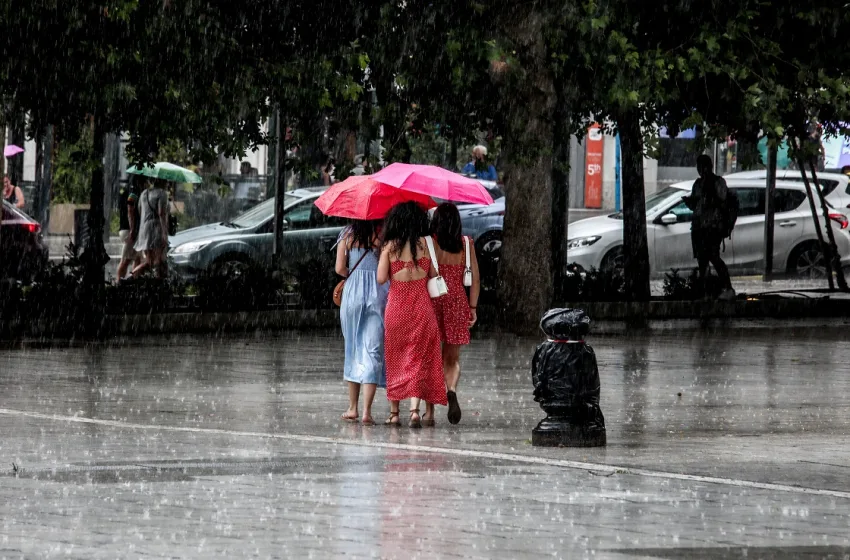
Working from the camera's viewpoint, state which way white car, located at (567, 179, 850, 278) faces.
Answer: facing to the left of the viewer

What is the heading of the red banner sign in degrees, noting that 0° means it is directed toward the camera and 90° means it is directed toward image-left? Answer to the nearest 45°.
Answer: approximately 0°

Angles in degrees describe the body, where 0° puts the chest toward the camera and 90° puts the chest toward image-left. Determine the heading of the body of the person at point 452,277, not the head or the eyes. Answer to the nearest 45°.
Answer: approximately 180°

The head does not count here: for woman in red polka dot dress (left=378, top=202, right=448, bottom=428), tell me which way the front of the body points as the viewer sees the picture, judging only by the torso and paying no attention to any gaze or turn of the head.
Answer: away from the camera

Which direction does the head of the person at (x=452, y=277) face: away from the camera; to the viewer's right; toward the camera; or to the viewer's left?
away from the camera

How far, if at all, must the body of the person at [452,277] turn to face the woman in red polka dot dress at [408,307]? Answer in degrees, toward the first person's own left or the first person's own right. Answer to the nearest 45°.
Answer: approximately 135° to the first person's own left

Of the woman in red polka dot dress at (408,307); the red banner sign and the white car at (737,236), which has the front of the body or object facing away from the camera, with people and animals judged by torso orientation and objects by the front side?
the woman in red polka dot dress
